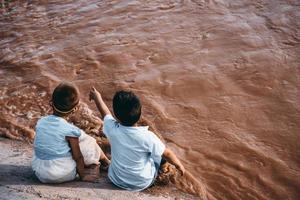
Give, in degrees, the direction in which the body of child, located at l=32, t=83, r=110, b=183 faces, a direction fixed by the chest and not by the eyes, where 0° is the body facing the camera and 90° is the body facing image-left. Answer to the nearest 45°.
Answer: approximately 225°

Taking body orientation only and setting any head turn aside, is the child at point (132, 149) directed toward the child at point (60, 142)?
no

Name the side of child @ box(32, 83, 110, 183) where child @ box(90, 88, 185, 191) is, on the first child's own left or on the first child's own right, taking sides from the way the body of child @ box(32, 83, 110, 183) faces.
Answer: on the first child's own right

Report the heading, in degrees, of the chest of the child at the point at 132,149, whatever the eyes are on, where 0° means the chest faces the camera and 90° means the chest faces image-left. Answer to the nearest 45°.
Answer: approximately 180°

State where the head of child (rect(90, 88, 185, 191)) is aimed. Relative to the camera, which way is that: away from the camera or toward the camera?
away from the camera

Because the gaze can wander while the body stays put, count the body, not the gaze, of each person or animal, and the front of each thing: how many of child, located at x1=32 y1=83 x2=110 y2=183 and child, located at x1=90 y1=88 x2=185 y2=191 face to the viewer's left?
0
